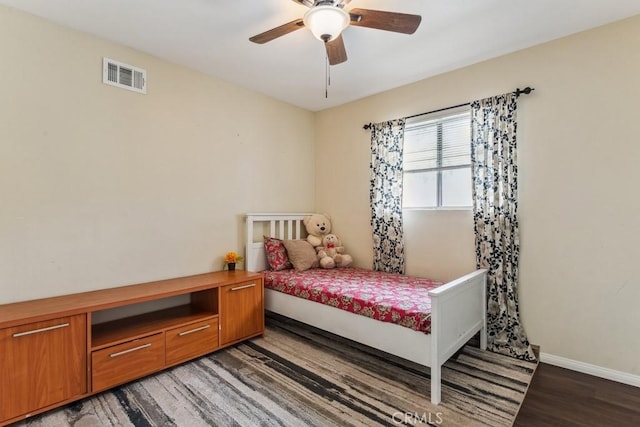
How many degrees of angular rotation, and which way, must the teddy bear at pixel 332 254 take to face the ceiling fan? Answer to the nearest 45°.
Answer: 0° — it already faces it

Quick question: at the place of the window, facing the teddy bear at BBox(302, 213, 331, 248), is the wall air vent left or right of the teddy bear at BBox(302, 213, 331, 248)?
left

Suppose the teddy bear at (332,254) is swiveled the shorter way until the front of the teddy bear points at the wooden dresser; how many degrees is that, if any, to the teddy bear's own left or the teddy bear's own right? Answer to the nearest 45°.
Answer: approximately 45° to the teddy bear's own right

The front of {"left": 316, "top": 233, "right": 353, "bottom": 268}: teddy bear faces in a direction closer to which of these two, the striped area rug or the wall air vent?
the striped area rug

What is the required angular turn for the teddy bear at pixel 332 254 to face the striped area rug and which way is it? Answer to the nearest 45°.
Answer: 0° — it already faces it

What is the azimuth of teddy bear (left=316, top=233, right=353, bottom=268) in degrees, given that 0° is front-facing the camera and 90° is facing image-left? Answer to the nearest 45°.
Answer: approximately 0°

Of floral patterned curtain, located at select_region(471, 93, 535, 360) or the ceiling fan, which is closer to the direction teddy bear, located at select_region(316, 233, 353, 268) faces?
the ceiling fan
